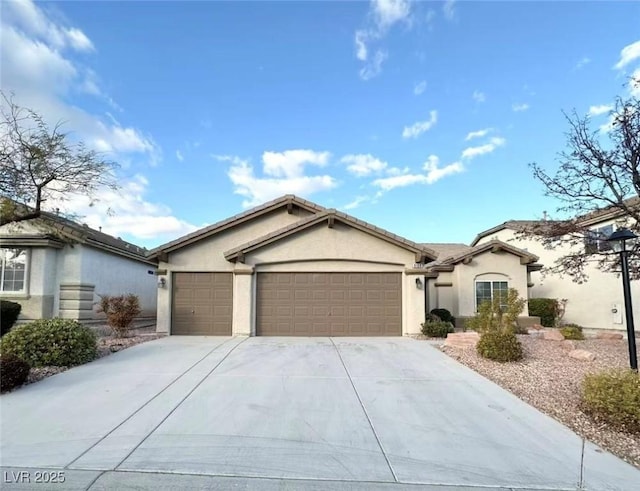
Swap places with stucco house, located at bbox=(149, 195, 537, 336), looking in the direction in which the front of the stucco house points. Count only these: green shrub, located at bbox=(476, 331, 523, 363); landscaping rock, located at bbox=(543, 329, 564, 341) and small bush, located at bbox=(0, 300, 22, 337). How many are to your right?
1

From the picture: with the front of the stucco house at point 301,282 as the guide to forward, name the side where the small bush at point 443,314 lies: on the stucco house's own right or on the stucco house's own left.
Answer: on the stucco house's own left

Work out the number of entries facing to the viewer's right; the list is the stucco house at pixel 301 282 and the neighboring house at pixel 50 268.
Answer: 0

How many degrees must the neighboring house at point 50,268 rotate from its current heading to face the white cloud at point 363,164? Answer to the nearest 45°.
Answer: approximately 135° to its left

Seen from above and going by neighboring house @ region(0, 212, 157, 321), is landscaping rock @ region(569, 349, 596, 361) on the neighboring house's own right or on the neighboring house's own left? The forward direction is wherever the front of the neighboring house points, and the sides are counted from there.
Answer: on the neighboring house's own left

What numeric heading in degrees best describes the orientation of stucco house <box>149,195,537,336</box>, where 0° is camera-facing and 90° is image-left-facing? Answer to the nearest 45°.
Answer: approximately 0°

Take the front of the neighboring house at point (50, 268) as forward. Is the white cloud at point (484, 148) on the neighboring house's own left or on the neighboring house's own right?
on the neighboring house's own left
